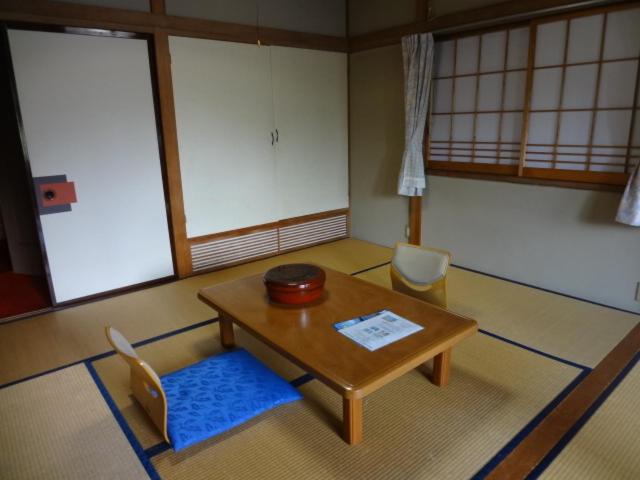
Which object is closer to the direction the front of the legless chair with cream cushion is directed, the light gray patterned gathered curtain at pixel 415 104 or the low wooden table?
the low wooden table

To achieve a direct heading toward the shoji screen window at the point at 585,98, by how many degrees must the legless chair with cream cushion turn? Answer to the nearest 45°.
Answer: approximately 180°

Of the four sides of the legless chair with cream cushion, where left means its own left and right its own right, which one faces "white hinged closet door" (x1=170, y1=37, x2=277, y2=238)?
right

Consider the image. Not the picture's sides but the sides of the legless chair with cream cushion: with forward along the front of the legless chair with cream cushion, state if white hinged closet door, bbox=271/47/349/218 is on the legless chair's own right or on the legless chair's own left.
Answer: on the legless chair's own right

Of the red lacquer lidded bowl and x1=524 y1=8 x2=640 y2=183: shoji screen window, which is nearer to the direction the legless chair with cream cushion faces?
the red lacquer lidded bowl

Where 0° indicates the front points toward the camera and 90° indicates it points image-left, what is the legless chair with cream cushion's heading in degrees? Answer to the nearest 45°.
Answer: approximately 45°

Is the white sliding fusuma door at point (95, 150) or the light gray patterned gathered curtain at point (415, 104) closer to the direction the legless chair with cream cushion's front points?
the white sliding fusuma door

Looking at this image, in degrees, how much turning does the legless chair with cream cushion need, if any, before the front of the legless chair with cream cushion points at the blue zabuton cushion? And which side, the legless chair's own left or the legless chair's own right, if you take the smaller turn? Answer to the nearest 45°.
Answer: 0° — it already faces it

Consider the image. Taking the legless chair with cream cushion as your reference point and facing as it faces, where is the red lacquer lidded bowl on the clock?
The red lacquer lidded bowl is roughly at 12 o'clock from the legless chair with cream cushion.
